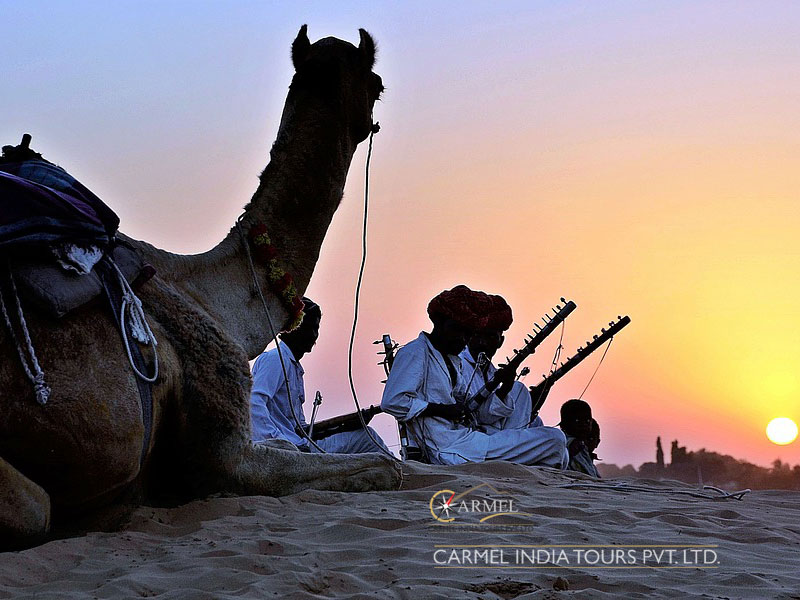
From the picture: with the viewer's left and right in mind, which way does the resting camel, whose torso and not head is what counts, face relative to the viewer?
facing away from the viewer and to the right of the viewer

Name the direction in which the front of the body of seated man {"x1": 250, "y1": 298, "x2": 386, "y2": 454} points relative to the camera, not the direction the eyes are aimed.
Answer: to the viewer's right

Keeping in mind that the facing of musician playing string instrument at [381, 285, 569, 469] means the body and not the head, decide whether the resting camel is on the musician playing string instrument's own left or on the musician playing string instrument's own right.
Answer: on the musician playing string instrument's own right

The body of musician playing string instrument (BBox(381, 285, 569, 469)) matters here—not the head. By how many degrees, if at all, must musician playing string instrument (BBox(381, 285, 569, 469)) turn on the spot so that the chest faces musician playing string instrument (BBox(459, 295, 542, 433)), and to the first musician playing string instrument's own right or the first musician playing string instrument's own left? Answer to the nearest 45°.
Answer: approximately 90° to the first musician playing string instrument's own left

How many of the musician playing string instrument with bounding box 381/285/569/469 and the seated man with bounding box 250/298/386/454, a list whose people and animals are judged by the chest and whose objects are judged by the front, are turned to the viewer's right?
2

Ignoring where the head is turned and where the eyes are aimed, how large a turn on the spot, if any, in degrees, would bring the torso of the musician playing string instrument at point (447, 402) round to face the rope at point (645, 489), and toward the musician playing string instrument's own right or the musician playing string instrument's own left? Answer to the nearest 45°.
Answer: approximately 45° to the musician playing string instrument's own right

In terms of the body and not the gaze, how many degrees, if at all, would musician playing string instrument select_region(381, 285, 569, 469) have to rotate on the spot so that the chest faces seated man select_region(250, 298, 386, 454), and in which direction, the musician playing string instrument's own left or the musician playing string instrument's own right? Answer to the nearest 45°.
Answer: approximately 180°

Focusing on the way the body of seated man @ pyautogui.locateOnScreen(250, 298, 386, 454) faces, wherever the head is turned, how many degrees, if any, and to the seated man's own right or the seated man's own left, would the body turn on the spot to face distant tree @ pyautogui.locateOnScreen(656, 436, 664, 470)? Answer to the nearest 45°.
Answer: approximately 45° to the seated man's own left

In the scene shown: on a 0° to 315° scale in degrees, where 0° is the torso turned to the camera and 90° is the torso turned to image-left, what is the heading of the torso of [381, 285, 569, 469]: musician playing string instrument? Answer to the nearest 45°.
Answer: approximately 270°

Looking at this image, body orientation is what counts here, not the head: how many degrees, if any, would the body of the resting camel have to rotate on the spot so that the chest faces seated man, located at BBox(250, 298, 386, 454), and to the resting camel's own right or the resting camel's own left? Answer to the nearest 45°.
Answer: approximately 45° to the resting camel's own left
